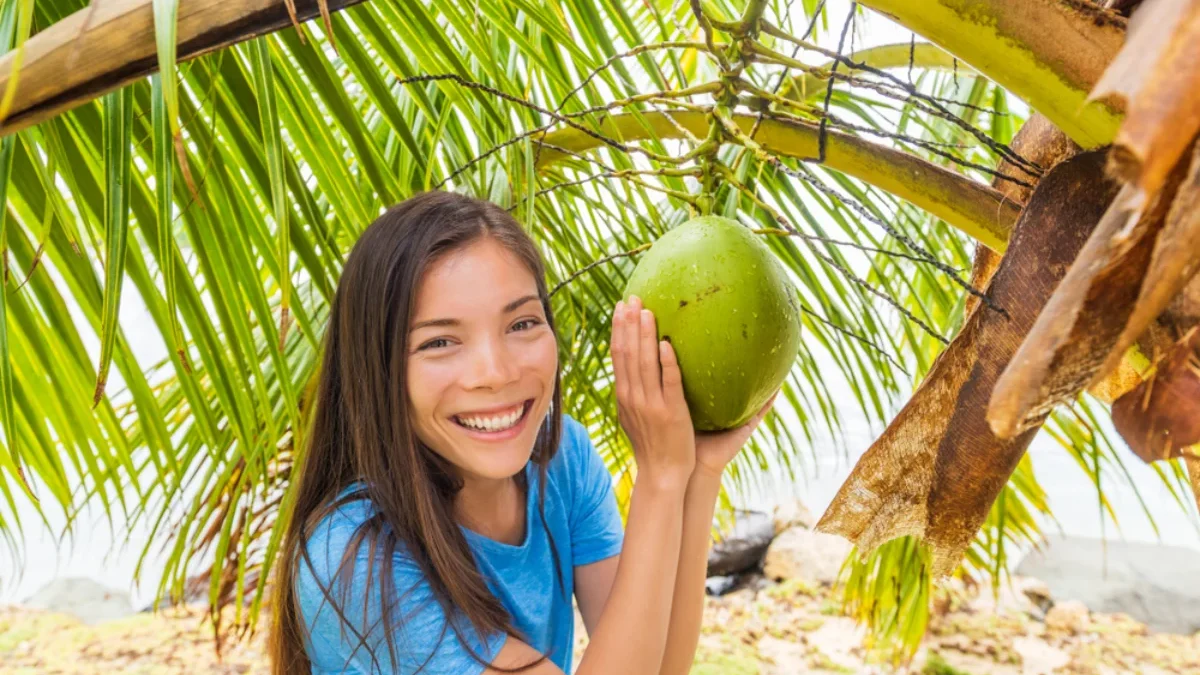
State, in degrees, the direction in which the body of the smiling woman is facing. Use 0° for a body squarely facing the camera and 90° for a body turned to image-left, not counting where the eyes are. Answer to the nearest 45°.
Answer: approximately 315°
